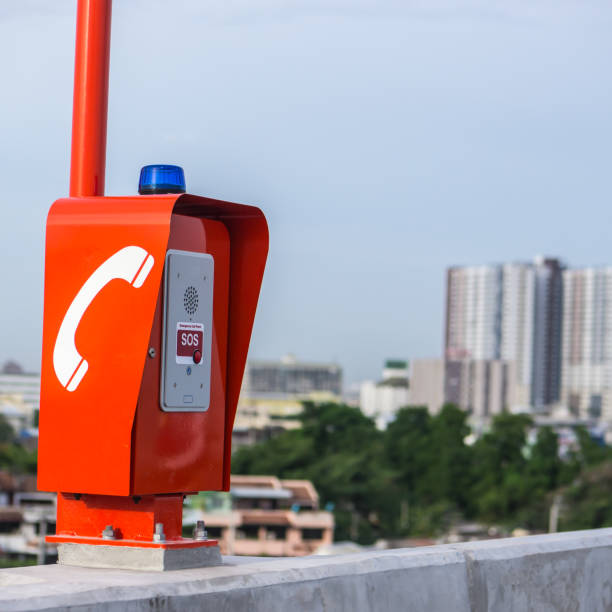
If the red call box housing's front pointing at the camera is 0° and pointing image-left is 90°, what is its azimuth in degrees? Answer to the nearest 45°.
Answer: approximately 315°
